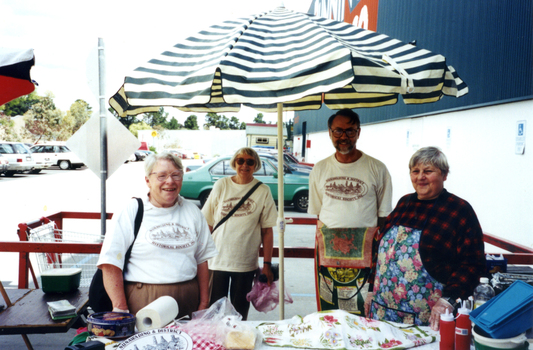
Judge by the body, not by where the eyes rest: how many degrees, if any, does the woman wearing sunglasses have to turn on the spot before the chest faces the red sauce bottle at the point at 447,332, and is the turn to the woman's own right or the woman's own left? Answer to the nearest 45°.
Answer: approximately 45° to the woman's own left

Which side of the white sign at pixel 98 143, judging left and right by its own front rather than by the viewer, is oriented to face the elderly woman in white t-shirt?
back

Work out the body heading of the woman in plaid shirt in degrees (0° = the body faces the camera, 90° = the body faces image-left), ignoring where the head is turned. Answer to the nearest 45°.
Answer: approximately 45°

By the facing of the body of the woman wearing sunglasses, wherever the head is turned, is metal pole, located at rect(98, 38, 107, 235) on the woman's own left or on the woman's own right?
on the woman's own right

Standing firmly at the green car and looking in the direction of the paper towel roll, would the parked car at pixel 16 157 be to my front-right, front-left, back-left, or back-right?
back-right

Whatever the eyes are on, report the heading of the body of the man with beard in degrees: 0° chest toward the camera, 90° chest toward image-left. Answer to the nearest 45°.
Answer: approximately 0°

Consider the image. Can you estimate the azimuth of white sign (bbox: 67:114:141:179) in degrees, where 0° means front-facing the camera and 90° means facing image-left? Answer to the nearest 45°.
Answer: approximately 180°

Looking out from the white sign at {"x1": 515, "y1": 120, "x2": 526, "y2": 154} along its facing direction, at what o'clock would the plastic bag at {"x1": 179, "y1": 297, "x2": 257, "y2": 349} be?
The plastic bag is roughly at 11 o'clock from the white sign.
